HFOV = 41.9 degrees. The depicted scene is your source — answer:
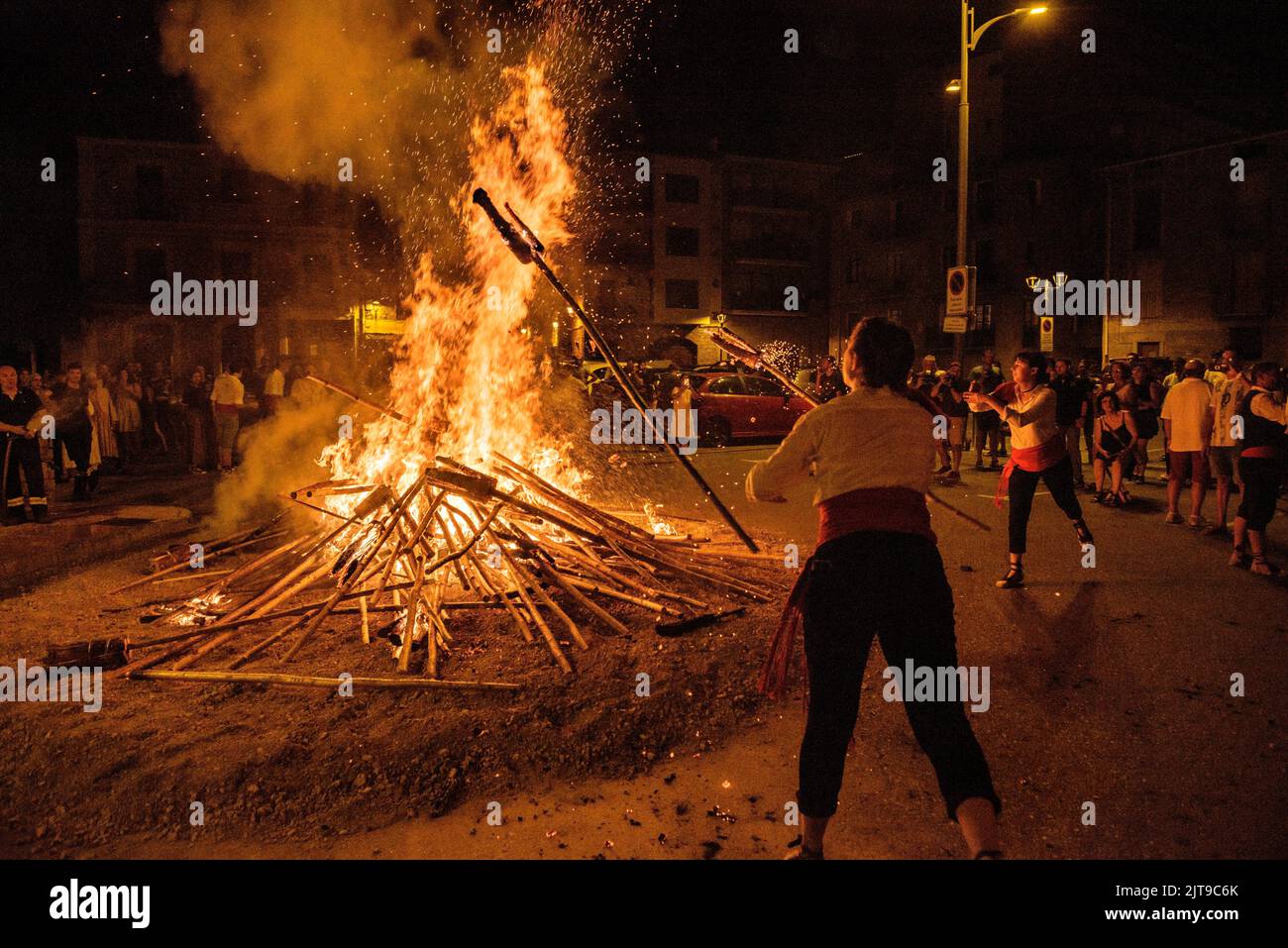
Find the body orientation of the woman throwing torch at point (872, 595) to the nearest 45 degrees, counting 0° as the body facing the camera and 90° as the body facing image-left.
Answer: approximately 135°

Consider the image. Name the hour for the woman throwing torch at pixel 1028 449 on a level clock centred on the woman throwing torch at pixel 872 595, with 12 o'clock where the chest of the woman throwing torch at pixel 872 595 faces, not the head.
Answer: the woman throwing torch at pixel 1028 449 is roughly at 2 o'clock from the woman throwing torch at pixel 872 595.

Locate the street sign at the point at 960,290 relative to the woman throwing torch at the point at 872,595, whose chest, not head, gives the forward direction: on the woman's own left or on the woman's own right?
on the woman's own right

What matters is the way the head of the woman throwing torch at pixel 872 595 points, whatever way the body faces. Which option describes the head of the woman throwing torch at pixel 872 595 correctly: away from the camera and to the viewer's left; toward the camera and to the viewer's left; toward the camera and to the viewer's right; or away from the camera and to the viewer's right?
away from the camera and to the viewer's left

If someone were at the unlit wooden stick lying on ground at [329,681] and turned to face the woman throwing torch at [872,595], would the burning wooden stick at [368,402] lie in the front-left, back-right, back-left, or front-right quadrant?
back-left

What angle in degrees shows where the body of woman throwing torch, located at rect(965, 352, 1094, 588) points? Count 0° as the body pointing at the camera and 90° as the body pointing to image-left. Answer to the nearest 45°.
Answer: approximately 45°

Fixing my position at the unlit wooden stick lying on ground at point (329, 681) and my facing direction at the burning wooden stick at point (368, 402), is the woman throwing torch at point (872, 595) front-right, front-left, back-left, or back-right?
back-right

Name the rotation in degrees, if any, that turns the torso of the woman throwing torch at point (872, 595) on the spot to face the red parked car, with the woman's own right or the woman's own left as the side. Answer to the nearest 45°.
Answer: approximately 45° to the woman's own right
